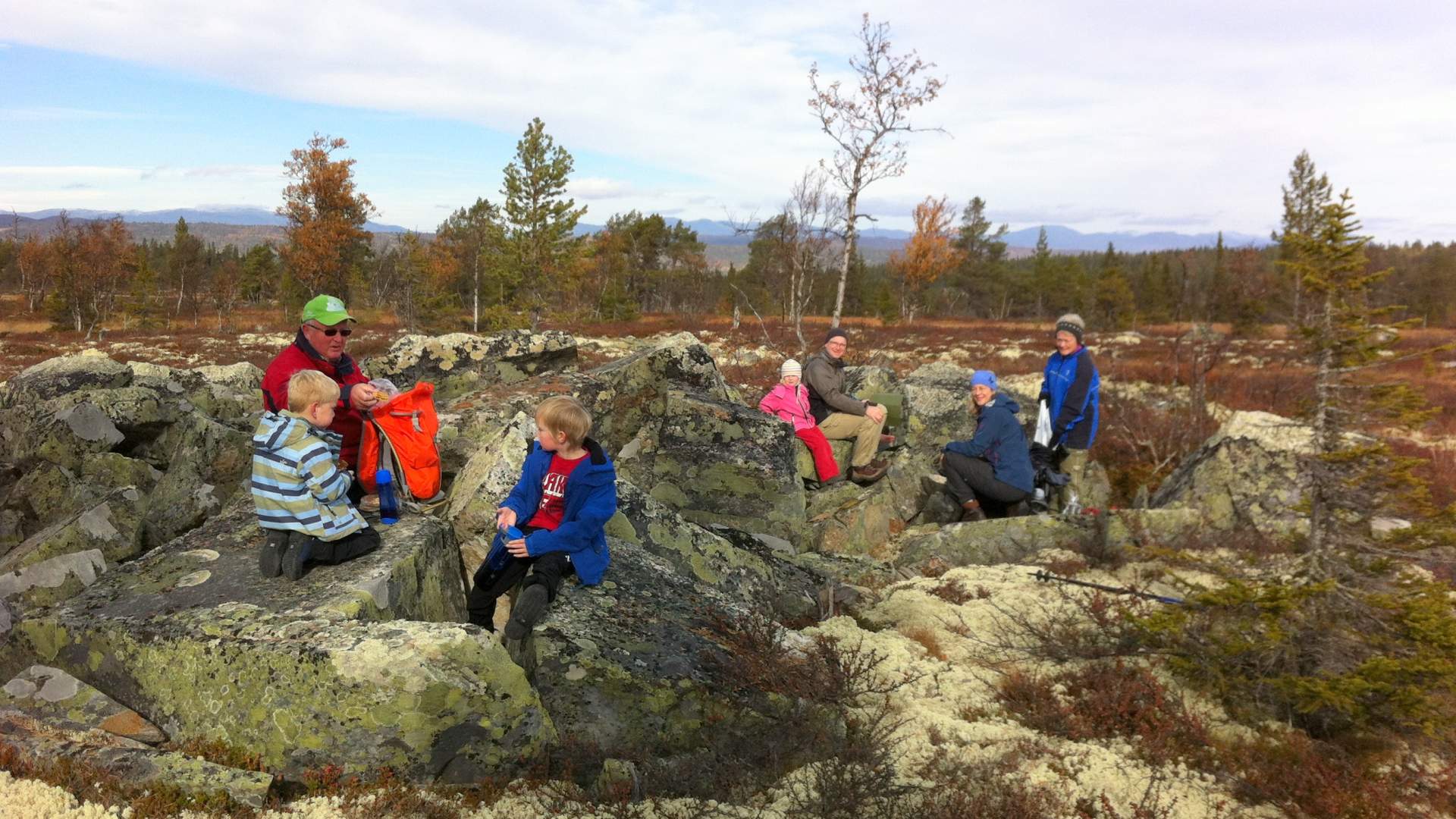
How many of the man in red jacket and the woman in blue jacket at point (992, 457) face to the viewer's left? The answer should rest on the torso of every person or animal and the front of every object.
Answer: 1

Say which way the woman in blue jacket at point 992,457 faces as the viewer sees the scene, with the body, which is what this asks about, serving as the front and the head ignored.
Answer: to the viewer's left

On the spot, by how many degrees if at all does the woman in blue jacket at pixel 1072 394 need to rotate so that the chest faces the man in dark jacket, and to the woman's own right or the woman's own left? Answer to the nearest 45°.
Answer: approximately 45° to the woman's own right

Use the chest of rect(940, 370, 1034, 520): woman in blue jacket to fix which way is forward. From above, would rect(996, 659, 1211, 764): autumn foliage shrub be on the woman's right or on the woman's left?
on the woman's left

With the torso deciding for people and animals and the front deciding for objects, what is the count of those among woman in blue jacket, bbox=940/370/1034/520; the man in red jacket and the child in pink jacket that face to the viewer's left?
1

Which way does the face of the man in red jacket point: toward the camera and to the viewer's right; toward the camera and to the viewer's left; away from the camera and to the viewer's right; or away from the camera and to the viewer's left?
toward the camera and to the viewer's right

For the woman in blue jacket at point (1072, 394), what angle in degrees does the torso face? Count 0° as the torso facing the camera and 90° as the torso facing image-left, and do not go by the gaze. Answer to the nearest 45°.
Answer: approximately 45°

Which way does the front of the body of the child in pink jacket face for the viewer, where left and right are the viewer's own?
facing the viewer and to the right of the viewer

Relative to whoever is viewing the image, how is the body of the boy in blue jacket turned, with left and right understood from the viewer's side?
facing the viewer and to the left of the viewer

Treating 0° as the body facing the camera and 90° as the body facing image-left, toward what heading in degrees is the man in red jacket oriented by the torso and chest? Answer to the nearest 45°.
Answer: approximately 315°

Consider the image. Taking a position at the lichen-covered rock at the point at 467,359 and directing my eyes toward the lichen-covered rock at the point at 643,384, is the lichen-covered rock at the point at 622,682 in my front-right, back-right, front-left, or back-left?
front-right

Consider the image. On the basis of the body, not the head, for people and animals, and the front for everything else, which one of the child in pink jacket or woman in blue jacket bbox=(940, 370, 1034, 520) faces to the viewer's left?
the woman in blue jacket

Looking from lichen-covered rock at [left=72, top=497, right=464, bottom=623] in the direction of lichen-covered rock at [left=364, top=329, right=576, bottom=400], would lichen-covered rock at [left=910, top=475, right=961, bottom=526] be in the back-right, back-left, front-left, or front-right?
front-right

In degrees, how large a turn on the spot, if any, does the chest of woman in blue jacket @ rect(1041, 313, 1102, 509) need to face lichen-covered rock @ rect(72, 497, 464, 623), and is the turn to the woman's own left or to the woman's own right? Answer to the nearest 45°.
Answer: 0° — they already face it
